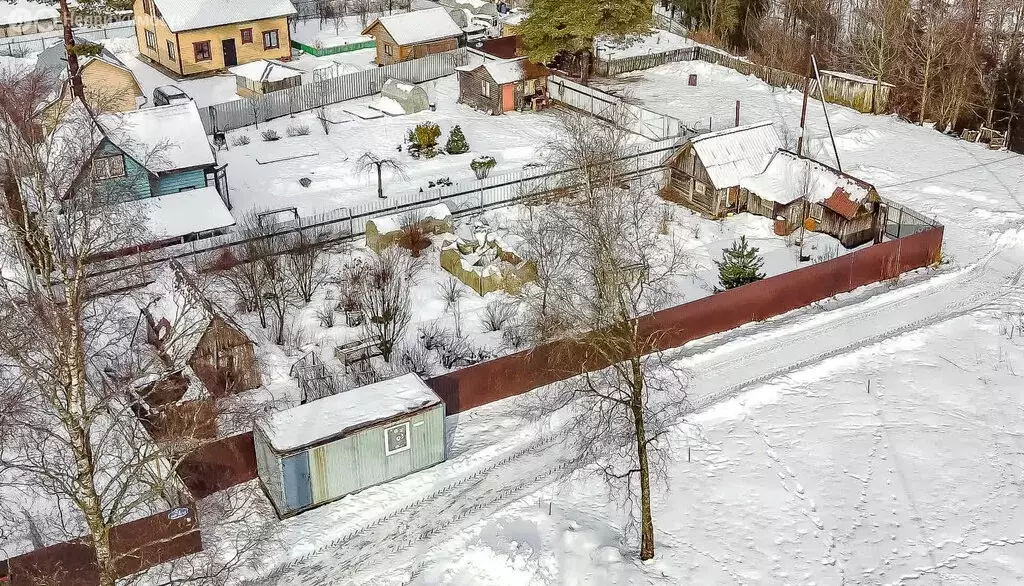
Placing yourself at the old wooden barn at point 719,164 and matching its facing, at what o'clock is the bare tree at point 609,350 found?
The bare tree is roughly at 11 o'clock from the old wooden barn.

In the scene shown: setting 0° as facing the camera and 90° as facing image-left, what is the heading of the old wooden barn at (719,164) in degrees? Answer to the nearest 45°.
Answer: approximately 45°

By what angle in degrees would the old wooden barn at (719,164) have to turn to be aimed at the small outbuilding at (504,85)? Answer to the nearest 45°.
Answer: approximately 90° to its right

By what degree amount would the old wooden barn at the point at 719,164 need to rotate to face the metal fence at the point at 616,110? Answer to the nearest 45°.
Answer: approximately 90° to its right

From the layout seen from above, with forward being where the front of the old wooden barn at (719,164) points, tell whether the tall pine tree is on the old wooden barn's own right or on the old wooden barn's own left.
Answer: on the old wooden barn's own right

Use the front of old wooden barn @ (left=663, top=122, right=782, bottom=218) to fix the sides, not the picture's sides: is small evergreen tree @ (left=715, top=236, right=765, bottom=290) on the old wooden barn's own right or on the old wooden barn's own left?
on the old wooden barn's own left

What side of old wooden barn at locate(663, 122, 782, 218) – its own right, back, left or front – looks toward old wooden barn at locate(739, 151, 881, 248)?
left

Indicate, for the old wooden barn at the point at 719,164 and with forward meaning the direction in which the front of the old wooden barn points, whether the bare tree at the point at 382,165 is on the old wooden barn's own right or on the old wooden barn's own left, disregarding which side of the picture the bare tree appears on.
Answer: on the old wooden barn's own right
